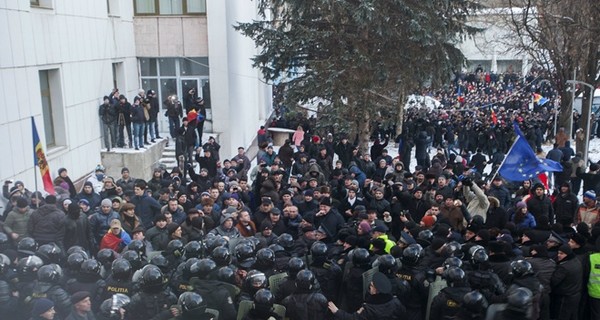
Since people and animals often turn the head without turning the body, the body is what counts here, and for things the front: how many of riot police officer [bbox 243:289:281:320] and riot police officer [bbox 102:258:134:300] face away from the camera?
2

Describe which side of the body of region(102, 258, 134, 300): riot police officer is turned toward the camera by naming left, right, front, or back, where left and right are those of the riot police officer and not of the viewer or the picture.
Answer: back

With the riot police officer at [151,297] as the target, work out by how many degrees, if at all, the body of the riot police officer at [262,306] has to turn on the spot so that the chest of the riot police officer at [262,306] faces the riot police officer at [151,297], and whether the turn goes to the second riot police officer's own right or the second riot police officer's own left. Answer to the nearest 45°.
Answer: approximately 45° to the second riot police officer's own left

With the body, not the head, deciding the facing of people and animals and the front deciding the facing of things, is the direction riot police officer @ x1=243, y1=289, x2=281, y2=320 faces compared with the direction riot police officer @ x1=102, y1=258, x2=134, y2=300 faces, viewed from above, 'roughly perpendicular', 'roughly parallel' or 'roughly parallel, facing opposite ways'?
roughly parallel

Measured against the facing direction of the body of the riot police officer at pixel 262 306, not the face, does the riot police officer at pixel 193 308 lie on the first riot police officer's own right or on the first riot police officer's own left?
on the first riot police officer's own left

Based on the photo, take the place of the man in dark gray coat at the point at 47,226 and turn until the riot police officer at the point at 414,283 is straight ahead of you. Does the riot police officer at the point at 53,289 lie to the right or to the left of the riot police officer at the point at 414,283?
right

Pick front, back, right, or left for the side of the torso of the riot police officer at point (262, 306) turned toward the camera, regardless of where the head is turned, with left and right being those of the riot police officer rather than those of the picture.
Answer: back

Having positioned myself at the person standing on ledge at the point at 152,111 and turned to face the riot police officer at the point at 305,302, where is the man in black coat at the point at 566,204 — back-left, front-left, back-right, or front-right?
front-left

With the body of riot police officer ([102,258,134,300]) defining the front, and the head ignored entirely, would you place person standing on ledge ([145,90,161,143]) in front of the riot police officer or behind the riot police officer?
in front

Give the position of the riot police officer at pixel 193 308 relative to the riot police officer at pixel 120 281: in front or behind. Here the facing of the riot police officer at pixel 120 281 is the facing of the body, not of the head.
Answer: behind

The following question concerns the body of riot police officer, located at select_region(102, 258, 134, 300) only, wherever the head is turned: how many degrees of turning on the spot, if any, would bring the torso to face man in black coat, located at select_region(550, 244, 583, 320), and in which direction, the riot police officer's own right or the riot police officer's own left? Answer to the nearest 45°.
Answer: approximately 90° to the riot police officer's own right
